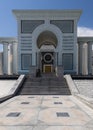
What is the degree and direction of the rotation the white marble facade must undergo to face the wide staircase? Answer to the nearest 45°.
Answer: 0° — it already faces it

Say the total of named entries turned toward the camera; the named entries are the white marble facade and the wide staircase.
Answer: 2

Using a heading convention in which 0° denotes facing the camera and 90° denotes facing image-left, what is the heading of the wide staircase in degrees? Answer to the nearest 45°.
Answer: approximately 0°

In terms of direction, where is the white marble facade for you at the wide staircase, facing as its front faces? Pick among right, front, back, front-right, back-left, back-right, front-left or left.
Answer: back
